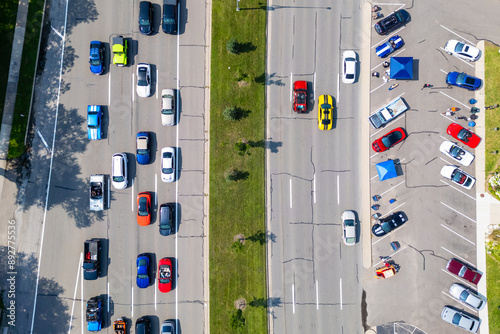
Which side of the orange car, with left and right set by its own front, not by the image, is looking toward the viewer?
front

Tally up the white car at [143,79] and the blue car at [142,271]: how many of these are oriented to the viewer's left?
0

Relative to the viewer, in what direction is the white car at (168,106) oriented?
toward the camera

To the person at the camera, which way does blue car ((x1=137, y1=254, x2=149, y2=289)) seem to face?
facing the viewer

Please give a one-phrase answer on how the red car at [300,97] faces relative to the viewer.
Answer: facing away from the viewer

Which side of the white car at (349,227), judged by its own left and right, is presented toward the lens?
back

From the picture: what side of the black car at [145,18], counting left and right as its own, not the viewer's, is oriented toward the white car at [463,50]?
left

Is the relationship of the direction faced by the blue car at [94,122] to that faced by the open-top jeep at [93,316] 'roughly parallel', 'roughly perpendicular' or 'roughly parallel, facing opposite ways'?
roughly parallel

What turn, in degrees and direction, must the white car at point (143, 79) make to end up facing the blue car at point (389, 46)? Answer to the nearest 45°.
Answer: approximately 90° to its left
